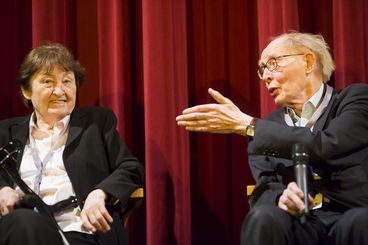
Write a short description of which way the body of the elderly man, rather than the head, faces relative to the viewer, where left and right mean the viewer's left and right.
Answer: facing the viewer and to the left of the viewer

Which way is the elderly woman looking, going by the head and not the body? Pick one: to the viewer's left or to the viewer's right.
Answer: to the viewer's right
